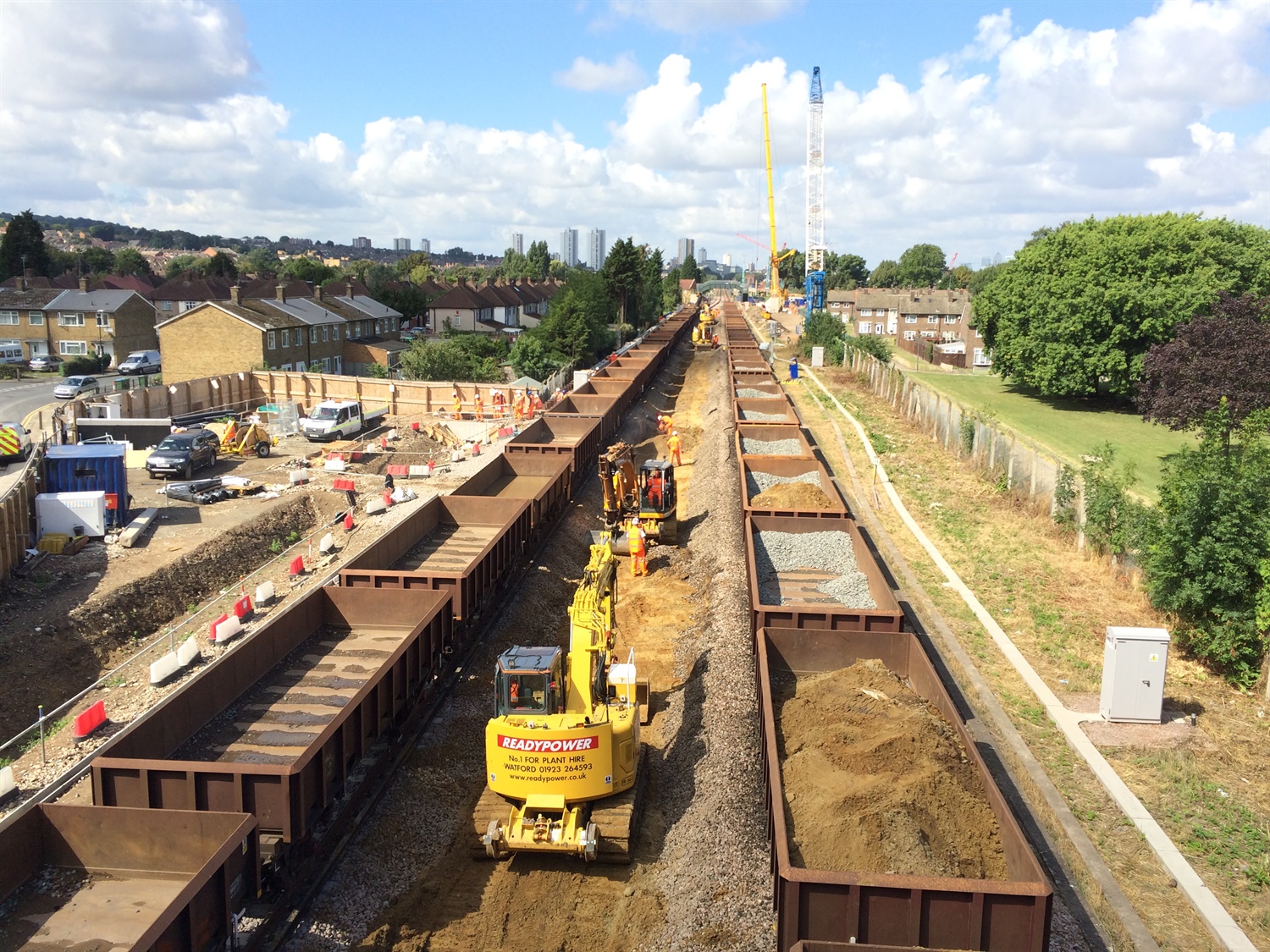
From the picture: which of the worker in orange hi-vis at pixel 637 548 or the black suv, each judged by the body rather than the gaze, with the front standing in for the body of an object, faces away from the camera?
the worker in orange hi-vis

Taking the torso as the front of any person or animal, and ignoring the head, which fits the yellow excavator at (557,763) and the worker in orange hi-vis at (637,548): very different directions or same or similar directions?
same or similar directions

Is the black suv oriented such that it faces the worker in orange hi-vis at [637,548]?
no

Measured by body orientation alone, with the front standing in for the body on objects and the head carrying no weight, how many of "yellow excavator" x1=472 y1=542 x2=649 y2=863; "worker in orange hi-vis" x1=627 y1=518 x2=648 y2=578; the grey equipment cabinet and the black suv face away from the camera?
2

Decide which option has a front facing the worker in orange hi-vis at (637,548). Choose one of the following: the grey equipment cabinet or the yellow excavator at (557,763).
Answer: the yellow excavator

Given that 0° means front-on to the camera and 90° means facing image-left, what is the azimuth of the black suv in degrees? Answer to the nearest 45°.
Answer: approximately 45°

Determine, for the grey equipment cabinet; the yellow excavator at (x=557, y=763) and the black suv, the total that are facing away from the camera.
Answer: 1

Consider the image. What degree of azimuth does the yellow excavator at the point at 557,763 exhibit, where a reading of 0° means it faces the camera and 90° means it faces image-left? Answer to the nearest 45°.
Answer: approximately 180°

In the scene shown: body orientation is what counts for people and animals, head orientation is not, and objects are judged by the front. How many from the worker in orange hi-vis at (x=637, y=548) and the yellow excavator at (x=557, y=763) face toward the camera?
0

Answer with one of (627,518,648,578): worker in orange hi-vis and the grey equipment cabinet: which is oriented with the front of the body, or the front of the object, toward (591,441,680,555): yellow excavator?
the worker in orange hi-vis

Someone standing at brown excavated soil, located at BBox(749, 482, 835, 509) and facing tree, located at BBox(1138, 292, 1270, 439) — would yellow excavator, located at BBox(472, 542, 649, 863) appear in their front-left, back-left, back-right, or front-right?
back-right

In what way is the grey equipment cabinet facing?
toward the camera

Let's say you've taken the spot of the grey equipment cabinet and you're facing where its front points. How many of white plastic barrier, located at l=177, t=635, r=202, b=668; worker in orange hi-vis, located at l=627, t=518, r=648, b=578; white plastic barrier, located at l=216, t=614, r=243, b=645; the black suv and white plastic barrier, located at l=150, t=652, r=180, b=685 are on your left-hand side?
0

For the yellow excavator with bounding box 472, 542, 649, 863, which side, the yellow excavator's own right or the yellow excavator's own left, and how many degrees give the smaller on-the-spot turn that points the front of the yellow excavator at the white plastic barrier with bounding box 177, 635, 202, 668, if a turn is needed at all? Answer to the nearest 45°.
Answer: approximately 45° to the yellow excavator's own left

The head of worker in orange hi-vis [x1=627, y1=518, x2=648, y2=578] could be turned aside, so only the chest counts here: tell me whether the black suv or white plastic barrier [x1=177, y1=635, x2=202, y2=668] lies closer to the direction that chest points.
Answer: the black suv

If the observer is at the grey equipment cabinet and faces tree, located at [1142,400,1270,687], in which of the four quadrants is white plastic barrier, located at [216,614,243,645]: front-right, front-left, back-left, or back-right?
back-left

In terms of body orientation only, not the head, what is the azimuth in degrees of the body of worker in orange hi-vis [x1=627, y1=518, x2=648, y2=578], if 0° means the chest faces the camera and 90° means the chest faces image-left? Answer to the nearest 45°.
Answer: approximately 180°
